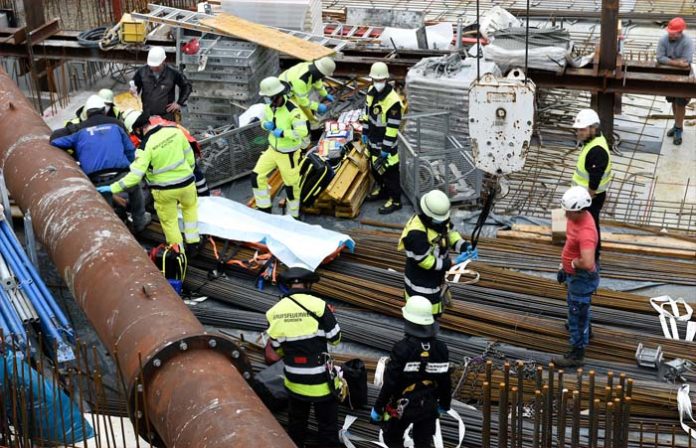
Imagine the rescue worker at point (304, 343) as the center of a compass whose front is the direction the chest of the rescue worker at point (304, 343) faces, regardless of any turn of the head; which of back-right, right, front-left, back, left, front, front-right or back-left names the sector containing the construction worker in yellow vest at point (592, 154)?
front

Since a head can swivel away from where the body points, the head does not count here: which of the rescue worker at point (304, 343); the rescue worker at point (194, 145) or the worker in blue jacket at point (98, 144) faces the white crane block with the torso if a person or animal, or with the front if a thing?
the rescue worker at point (304, 343)

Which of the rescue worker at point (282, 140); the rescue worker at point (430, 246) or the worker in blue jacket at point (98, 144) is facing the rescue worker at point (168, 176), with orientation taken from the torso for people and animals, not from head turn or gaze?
the rescue worker at point (282, 140)

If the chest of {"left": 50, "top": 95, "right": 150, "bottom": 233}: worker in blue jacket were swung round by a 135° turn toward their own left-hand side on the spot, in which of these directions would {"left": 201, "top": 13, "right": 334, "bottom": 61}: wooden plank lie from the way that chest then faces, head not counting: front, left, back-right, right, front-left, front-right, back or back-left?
back

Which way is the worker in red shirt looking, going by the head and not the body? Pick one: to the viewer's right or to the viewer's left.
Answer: to the viewer's left

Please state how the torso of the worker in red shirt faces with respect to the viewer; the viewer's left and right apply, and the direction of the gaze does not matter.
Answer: facing to the left of the viewer

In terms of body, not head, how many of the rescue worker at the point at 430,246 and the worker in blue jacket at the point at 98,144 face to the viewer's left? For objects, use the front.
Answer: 0

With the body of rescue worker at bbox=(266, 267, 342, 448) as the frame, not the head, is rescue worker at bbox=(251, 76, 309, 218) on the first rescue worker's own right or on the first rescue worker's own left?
on the first rescue worker's own left

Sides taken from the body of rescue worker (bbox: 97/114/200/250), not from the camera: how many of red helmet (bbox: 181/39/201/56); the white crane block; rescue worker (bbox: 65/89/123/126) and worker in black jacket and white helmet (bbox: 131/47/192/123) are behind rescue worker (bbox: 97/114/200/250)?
1

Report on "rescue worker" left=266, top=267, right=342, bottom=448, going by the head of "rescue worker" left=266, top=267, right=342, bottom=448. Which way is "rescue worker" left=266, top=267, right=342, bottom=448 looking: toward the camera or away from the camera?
away from the camera

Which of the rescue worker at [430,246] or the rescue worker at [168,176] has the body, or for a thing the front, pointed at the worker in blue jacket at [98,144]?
the rescue worker at [168,176]

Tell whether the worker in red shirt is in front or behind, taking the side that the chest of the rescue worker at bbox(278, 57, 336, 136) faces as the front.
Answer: in front

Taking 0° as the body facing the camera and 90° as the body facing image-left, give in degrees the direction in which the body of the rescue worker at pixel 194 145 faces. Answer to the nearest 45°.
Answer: approximately 90°

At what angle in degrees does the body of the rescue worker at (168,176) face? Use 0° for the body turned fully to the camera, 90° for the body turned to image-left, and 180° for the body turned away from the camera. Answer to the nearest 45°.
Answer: approximately 135°
